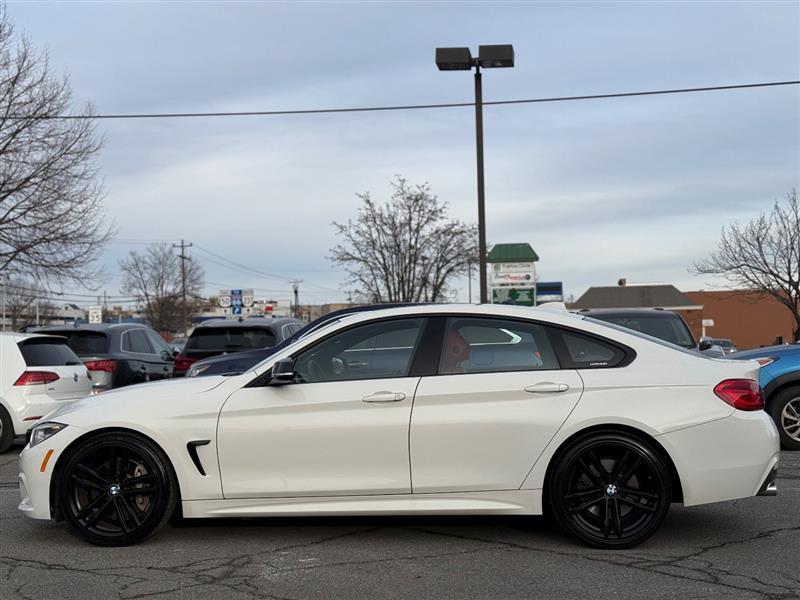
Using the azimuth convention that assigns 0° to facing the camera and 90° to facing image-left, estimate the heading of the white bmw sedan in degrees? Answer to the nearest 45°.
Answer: approximately 90°

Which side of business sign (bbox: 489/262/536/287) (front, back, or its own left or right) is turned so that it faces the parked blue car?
front

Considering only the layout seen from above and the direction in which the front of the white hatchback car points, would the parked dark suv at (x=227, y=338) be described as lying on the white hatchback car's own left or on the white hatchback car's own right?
on the white hatchback car's own right

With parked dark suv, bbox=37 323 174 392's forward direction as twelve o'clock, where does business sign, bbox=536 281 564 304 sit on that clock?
The business sign is roughly at 12 o'clock from the parked dark suv.

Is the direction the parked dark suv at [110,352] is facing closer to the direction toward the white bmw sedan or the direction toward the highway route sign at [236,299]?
the highway route sign

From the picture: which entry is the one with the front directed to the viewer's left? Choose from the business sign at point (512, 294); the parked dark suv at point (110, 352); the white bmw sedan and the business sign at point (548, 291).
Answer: the white bmw sedan

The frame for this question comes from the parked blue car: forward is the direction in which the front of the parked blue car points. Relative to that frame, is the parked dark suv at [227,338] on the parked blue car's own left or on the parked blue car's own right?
on the parked blue car's own right

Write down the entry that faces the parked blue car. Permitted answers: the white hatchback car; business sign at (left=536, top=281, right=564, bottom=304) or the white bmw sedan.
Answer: the business sign

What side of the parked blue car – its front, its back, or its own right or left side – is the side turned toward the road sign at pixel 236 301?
right

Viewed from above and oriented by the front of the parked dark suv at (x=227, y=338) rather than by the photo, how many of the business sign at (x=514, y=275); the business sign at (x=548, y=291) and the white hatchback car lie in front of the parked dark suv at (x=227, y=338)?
2

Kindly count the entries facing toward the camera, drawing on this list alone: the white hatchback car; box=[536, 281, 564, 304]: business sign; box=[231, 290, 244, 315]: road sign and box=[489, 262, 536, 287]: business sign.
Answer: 3

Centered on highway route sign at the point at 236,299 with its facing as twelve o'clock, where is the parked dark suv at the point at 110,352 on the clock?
The parked dark suv is roughly at 12 o'clock from the highway route sign.

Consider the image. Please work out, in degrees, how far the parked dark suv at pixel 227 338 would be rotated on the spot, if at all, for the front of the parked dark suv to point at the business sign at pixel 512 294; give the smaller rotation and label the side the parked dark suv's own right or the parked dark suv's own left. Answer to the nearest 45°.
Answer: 0° — it already faces it

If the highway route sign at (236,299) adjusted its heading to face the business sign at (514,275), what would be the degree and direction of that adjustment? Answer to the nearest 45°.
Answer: approximately 45° to its left

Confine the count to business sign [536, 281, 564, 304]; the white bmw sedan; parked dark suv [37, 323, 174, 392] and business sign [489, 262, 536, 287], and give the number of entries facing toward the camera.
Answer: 2
